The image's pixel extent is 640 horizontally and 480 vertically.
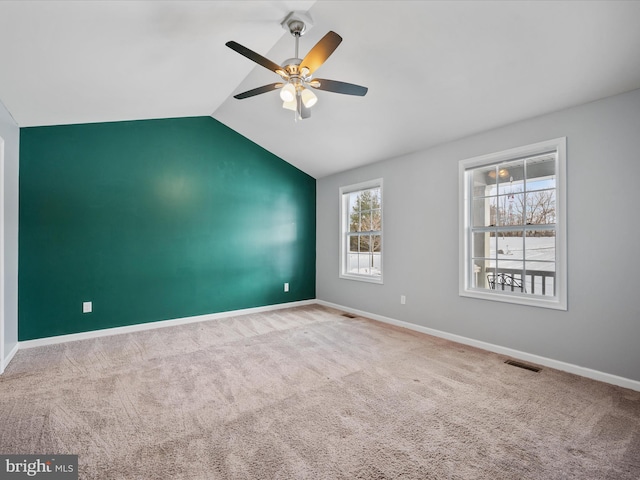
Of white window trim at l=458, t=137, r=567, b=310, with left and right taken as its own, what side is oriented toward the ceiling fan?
front

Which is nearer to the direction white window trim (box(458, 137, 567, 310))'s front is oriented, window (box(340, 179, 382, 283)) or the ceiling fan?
the ceiling fan

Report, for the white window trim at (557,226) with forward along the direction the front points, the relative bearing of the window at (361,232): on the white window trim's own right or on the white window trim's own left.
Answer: on the white window trim's own right

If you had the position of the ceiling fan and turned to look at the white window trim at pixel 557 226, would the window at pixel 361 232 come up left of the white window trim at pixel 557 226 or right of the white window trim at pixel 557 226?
left

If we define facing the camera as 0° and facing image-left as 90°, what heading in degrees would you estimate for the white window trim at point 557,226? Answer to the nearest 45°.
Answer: approximately 45°
